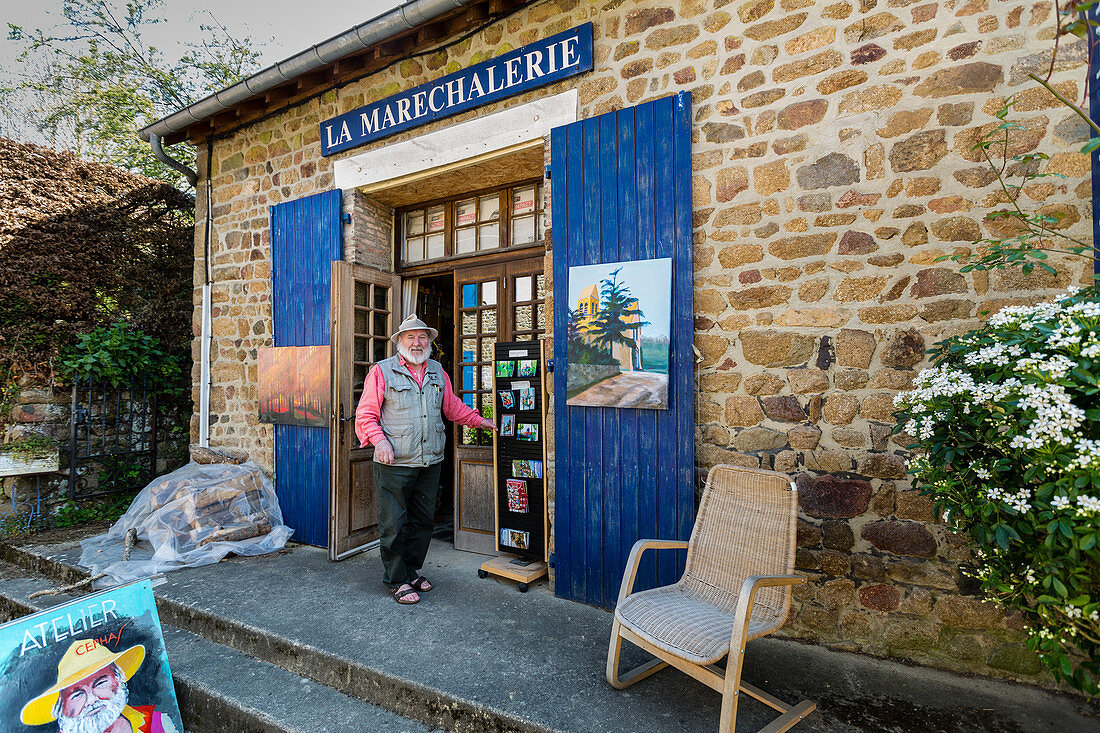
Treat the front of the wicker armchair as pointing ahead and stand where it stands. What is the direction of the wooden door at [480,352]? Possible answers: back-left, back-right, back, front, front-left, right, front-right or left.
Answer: right

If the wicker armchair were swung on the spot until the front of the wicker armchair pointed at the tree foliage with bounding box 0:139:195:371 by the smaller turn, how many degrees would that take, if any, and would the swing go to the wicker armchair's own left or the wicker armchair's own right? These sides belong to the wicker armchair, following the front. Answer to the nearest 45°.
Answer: approximately 45° to the wicker armchair's own right

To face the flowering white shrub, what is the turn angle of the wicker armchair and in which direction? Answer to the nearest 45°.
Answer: approximately 90° to its left

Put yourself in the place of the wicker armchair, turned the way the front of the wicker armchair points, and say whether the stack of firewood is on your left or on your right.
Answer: on your right

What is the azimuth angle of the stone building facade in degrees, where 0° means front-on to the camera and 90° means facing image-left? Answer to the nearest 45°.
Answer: approximately 45°

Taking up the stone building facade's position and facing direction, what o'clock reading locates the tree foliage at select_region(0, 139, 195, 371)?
The tree foliage is roughly at 2 o'clock from the stone building facade.

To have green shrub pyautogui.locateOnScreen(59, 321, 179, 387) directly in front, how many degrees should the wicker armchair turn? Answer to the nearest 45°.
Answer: approximately 45° to its right

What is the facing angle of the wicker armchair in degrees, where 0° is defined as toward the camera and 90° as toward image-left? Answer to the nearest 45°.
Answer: approximately 45°

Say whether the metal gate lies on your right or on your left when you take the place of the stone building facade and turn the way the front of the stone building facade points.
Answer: on your right
